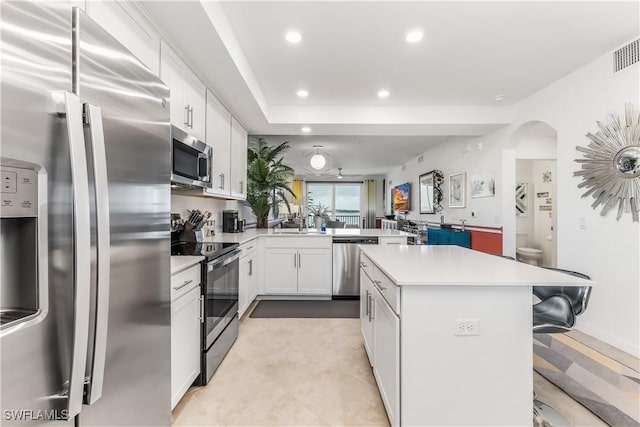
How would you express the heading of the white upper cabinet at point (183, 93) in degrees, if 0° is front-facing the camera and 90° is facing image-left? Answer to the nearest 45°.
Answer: approximately 315°

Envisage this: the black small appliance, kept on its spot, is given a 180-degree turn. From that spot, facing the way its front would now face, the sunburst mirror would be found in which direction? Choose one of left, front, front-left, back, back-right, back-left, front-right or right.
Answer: back

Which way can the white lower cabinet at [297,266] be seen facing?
toward the camera

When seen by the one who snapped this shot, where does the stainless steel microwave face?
facing the viewer and to the right of the viewer

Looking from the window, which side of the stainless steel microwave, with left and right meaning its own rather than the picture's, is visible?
left

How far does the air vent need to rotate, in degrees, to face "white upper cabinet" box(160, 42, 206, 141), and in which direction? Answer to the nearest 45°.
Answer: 0° — it already faces it

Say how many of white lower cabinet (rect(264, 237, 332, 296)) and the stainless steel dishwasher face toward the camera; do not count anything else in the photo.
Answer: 2

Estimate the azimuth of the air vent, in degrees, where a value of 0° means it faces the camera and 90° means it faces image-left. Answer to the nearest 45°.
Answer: approximately 45°

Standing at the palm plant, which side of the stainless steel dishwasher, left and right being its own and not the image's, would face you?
right

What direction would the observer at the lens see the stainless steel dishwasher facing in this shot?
facing the viewer

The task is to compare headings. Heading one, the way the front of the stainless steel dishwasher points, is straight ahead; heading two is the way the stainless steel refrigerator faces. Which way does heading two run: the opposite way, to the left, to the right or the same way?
to the left

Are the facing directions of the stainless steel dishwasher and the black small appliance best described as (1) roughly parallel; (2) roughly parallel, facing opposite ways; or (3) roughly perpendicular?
roughly perpendicular

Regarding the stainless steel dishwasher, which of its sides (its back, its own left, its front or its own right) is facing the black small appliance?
right

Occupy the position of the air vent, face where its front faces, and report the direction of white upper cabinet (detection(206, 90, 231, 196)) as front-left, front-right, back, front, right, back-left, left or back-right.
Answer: front
